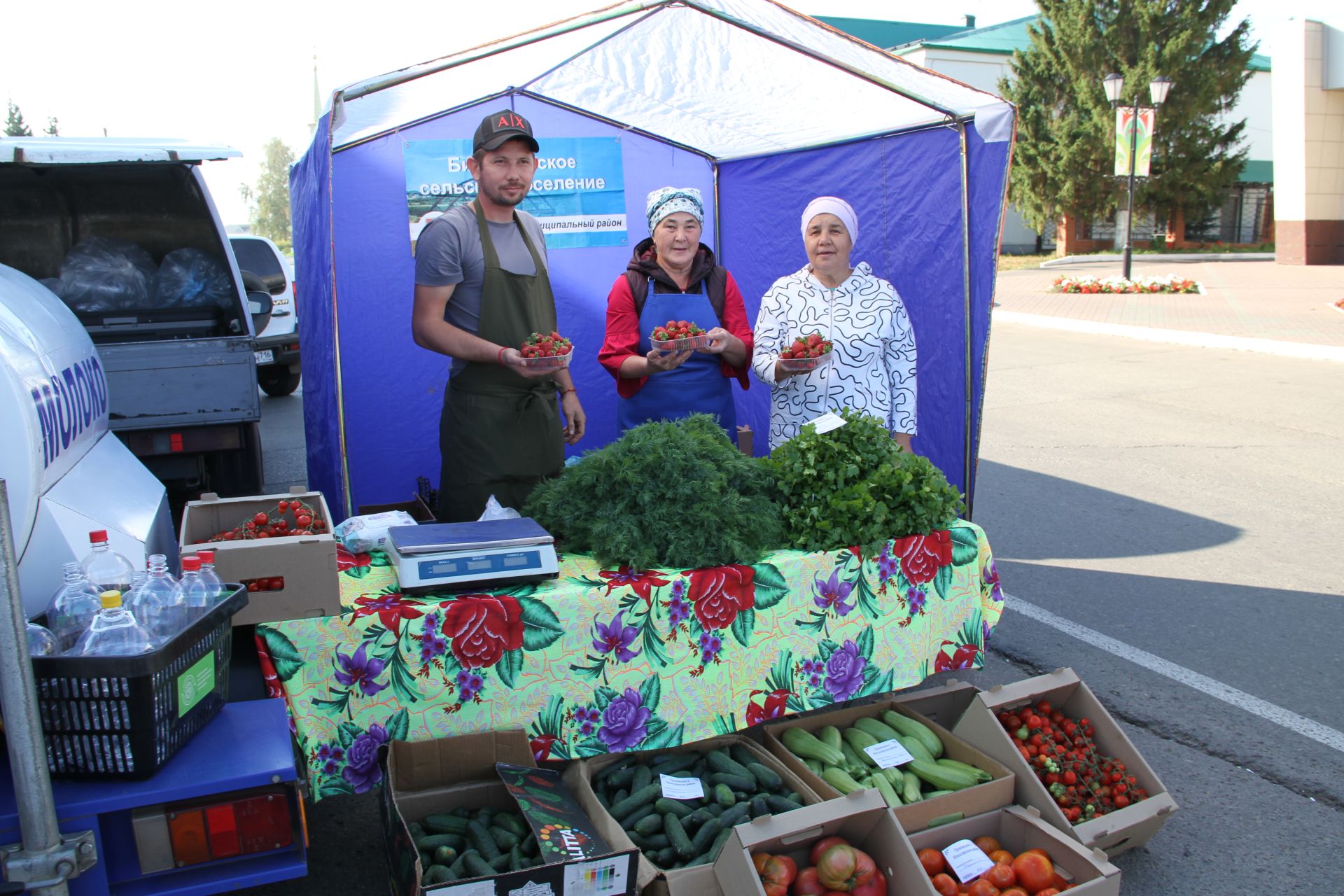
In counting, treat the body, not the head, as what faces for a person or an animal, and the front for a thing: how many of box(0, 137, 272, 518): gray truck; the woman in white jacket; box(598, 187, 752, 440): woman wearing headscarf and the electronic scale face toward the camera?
3

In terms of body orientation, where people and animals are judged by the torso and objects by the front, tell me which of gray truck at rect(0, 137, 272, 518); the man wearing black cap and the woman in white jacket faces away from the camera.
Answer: the gray truck

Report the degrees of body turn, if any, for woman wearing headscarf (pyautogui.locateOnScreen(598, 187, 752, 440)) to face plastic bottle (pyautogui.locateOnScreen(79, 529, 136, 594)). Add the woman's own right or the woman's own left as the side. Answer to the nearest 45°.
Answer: approximately 45° to the woman's own right

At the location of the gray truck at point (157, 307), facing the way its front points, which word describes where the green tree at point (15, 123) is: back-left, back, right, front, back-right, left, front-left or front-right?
front

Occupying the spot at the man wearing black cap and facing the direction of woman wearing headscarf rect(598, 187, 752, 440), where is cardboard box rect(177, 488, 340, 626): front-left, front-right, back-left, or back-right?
back-right

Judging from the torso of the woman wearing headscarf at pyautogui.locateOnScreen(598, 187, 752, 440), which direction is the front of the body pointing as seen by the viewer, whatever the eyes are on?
toward the camera

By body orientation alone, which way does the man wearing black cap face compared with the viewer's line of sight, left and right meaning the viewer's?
facing the viewer and to the right of the viewer

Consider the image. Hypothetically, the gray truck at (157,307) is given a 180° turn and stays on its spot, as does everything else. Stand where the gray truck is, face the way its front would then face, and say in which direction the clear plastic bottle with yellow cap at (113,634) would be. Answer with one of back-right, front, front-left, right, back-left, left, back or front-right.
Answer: front

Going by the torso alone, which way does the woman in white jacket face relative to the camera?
toward the camera

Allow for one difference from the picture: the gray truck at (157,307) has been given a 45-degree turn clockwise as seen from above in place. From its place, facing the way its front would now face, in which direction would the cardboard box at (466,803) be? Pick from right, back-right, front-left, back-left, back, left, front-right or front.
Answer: back-right

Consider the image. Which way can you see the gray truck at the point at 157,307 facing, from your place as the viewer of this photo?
facing away from the viewer

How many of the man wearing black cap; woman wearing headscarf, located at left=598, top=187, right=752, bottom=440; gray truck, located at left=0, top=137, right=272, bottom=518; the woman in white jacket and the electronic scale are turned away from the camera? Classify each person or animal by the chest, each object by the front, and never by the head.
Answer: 1

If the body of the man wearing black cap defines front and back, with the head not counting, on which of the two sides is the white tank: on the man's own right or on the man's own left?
on the man's own right

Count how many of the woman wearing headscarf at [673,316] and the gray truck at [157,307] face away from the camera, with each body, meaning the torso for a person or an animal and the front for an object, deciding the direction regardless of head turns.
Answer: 1
